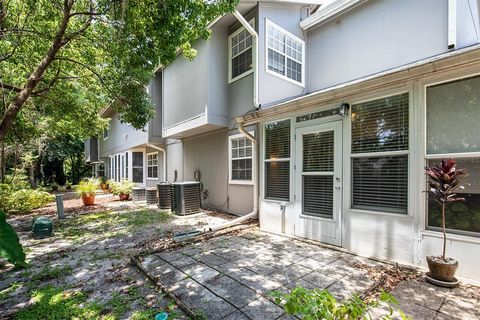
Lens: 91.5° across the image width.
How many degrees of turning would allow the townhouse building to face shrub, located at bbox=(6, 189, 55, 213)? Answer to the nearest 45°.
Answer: approximately 45° to its right

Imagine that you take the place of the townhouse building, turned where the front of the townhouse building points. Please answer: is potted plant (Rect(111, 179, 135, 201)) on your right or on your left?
on your right

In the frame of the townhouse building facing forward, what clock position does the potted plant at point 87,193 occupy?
The potted plant is roughly at 2 o'clock from the townhouse building.

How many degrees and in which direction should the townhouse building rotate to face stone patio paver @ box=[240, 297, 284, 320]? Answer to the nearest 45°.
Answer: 0° — it already faces it

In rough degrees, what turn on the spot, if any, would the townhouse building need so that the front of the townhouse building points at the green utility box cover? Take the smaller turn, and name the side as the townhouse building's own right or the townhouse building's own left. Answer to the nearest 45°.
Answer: approximately 45° to the townhouse building's own right

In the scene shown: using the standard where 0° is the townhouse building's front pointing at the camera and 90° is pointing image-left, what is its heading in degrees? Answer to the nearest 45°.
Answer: approximately 45°

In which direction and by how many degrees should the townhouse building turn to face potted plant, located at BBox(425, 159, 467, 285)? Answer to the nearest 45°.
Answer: approximately 45° to its left
